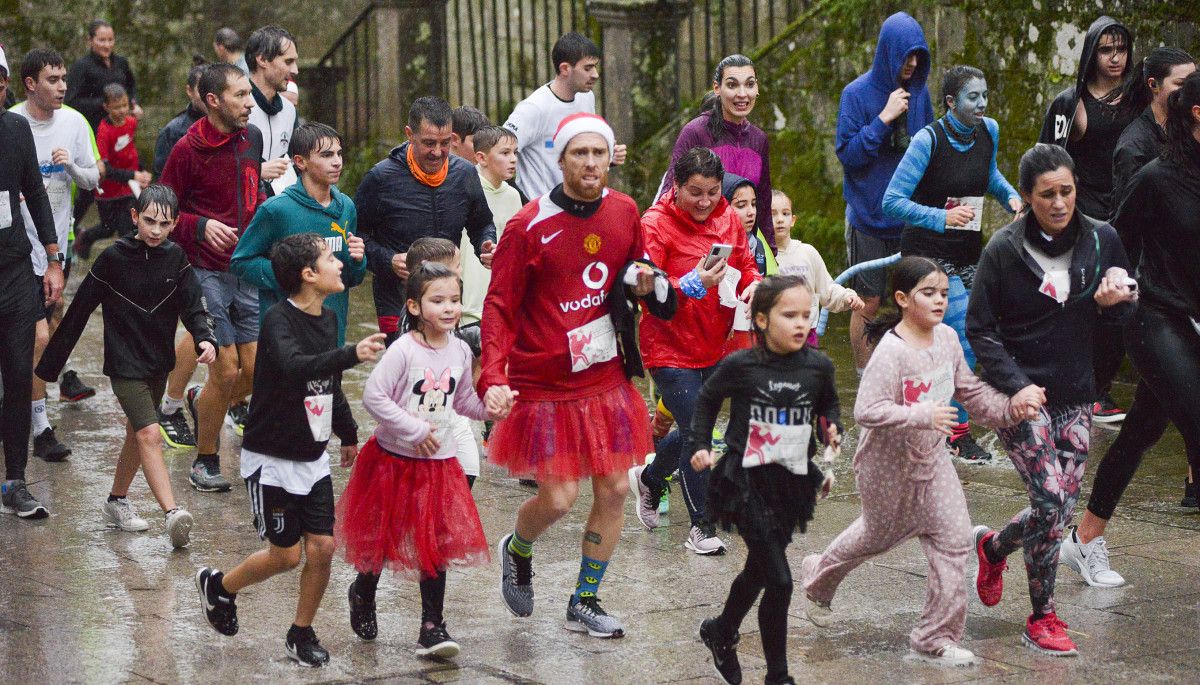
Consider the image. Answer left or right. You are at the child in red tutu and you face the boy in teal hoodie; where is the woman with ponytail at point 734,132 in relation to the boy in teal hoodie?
right

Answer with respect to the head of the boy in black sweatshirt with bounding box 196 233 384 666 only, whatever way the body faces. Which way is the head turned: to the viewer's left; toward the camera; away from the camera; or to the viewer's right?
to the viewer's right

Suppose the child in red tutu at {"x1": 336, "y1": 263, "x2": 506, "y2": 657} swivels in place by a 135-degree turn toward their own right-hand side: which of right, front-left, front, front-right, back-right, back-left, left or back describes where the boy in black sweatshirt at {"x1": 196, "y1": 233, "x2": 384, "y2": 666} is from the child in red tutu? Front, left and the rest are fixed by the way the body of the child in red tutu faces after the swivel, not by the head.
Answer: front

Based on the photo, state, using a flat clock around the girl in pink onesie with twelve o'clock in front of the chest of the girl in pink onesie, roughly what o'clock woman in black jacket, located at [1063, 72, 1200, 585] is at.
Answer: The woman in black jacket is roughly at 9 o'clock from the girl in pink onesie.
